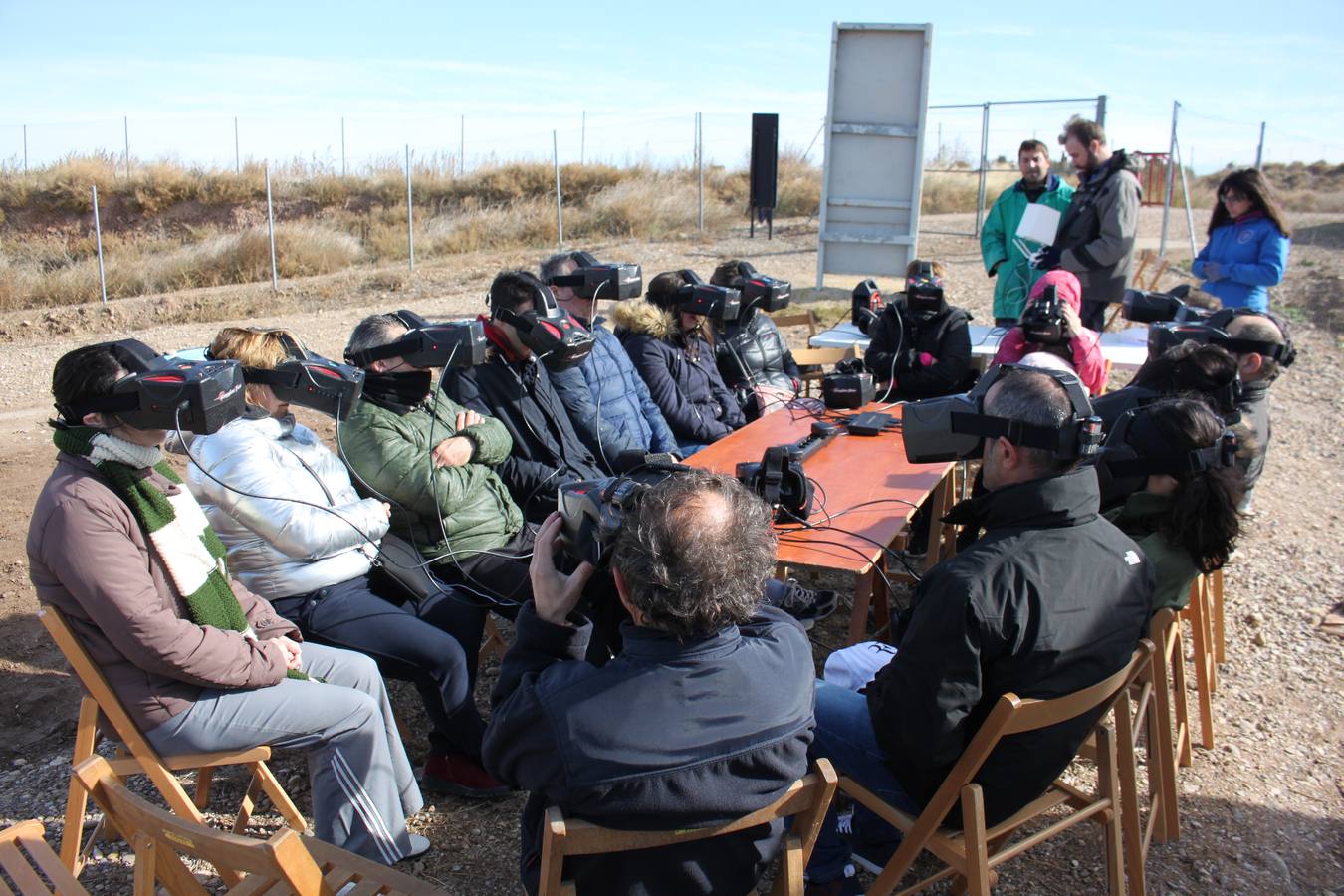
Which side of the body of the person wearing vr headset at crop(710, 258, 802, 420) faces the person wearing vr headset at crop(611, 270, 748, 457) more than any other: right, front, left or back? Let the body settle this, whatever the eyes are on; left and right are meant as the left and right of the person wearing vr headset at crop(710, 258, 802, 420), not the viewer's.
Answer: right

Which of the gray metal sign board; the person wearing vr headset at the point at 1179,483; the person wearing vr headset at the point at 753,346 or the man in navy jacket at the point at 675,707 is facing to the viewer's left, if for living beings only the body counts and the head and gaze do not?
the person wearing vr headset at the point at 1179,483

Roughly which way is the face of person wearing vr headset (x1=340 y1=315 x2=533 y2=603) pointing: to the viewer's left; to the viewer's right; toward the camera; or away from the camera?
to the viewer's right

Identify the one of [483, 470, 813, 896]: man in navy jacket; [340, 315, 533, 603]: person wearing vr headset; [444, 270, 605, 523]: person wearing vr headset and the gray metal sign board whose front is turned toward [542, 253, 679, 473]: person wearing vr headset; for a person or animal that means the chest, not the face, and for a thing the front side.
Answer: the man in navy jacket

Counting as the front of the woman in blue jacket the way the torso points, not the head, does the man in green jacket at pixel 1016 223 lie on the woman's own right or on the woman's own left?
on the woman's own right

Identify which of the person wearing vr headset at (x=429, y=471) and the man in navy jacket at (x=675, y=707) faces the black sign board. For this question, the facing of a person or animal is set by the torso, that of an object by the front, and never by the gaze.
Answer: the man in navy jacket

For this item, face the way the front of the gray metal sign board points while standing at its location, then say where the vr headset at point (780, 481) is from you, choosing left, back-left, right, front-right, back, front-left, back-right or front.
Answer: back

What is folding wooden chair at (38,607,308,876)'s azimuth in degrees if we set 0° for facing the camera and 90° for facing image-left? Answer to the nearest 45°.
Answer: approximately 270°

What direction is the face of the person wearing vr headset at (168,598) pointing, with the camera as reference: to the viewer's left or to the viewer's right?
to the viewer's right

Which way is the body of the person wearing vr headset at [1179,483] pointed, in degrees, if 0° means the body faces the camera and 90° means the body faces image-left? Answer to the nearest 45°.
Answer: approximately 90°

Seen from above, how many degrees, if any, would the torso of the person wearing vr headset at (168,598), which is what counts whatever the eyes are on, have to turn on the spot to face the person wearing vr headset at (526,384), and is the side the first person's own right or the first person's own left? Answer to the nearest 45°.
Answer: approximately 45° to the first person's own left

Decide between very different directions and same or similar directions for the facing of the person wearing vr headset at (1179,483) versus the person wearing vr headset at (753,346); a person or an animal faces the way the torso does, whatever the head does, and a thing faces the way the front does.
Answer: very different directions
